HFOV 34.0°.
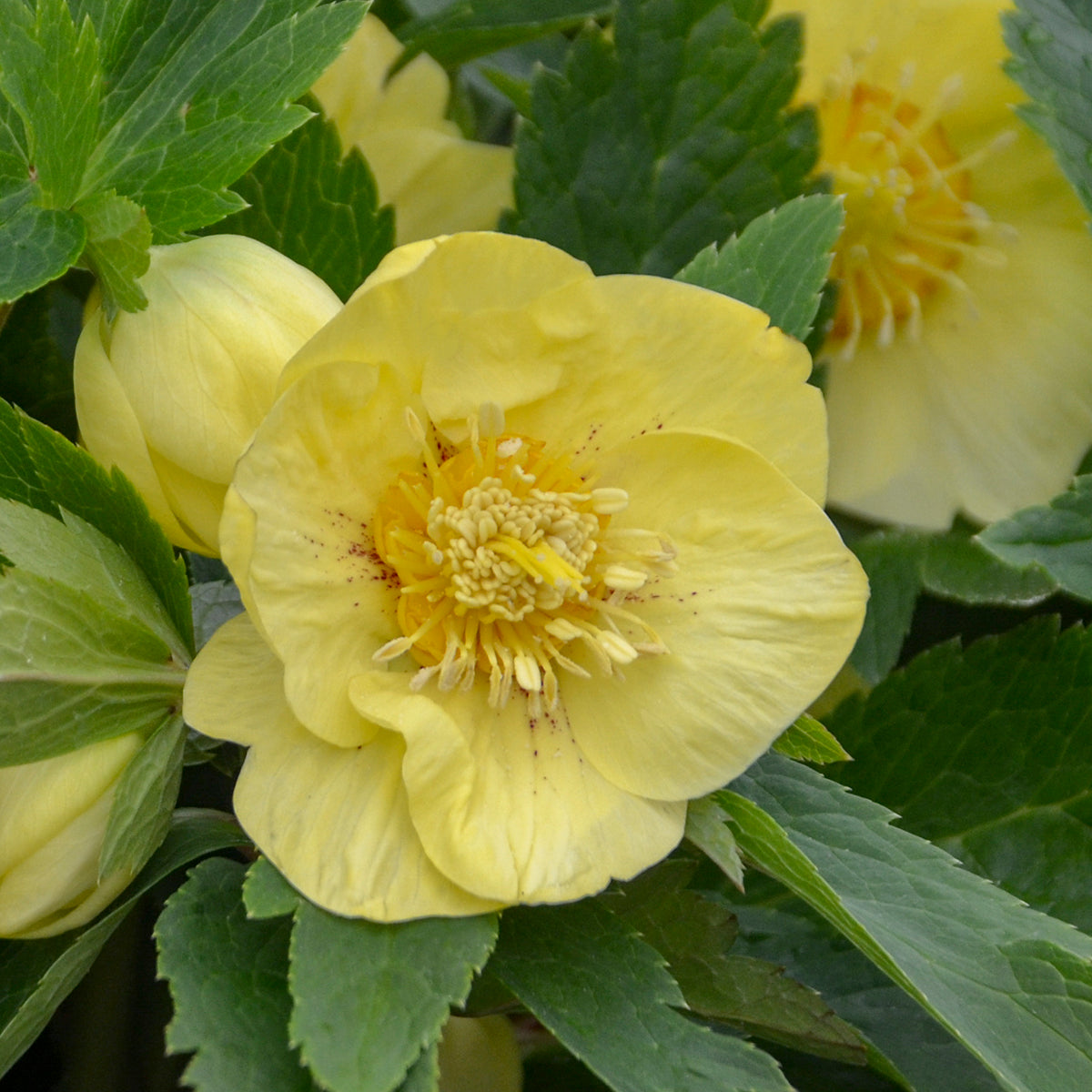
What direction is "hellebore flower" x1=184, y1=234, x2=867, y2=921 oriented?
toward the camera
